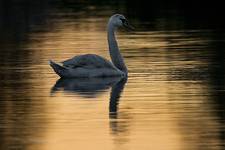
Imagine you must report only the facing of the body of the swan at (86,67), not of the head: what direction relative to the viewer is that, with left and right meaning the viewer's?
facing to the right of the viewer
